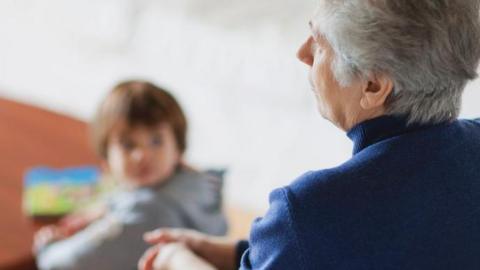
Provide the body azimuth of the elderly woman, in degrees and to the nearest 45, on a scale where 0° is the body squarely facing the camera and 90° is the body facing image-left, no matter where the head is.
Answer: approximately 135°

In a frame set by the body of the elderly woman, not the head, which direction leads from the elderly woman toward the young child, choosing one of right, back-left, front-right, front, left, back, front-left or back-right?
front

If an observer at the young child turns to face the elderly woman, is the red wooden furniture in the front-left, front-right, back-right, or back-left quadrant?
back-right

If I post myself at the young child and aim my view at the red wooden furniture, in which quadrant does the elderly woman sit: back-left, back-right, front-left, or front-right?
back-left

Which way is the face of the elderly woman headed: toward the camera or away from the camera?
away from the camera

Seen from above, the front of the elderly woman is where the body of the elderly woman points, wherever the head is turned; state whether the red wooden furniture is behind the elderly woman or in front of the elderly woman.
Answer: in front
